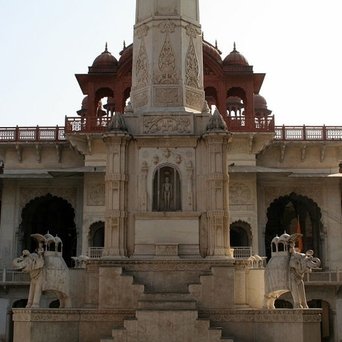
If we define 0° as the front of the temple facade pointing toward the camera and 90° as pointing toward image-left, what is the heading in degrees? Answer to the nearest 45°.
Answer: approximately 0°

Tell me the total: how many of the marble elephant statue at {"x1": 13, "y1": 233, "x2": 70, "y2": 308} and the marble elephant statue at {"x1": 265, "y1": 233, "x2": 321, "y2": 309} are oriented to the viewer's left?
1

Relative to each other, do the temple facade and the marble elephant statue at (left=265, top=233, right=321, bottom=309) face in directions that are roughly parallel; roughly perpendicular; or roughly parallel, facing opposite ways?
roughly perpendicular

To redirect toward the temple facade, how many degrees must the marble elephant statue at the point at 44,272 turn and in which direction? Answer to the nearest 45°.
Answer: approximately 180°

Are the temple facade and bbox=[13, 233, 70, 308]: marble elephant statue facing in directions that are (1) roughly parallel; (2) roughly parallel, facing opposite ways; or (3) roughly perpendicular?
roughly perpendicular

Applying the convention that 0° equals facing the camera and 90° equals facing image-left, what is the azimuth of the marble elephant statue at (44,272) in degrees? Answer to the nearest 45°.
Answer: approximately 90°

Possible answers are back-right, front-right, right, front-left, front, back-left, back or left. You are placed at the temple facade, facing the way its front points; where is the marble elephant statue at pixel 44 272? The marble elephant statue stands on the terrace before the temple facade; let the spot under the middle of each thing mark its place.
right

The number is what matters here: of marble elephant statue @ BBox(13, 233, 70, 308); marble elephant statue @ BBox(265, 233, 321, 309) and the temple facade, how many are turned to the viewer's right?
1

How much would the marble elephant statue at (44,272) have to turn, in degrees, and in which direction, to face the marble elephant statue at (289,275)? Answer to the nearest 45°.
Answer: approximately 180°

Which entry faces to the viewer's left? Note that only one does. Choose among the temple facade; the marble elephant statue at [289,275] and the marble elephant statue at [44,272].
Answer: the marble elephant statue at [44,272]

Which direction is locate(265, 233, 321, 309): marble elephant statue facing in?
to the viewer's right

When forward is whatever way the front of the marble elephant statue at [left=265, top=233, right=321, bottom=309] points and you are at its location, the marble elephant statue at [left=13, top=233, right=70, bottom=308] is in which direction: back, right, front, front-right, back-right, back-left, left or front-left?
back
